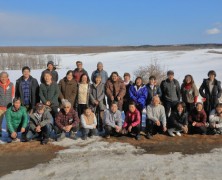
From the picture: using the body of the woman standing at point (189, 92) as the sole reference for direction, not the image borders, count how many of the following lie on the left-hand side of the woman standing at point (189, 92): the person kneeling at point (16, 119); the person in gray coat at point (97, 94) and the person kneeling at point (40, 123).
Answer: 0

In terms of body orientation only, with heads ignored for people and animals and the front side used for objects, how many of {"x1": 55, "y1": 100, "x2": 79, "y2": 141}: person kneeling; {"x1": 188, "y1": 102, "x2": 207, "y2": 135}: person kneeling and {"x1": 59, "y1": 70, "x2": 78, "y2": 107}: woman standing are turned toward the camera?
3

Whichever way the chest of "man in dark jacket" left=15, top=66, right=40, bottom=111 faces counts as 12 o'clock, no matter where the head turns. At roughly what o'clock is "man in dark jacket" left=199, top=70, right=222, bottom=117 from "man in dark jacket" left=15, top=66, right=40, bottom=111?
"man in dark jacket" left=199, top=70, right=222, bottom=117 is roughly at 9 o'clock from "man in dark jacket" left=15, top=66, right=40, bottom=111.

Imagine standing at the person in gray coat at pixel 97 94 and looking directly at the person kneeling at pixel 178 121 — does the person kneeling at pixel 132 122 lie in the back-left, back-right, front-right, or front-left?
front-right

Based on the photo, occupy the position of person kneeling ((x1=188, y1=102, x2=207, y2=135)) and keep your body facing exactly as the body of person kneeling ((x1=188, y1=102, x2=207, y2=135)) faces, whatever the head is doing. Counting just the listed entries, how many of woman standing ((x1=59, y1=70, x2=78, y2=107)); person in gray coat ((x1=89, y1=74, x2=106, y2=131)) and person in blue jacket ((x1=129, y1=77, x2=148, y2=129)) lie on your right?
3

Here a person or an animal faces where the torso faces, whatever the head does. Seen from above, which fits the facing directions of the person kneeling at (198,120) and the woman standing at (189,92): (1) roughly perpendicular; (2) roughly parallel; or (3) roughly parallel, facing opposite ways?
roughly parallel

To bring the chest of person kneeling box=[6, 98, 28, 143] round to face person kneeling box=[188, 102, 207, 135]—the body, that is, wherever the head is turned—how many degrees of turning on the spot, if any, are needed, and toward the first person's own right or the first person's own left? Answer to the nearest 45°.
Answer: approximately 90° to the first person's own left

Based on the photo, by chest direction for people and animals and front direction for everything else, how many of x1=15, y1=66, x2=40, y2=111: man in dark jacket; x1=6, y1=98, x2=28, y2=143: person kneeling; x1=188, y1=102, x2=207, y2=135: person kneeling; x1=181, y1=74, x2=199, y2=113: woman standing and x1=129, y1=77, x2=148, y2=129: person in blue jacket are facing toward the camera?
5

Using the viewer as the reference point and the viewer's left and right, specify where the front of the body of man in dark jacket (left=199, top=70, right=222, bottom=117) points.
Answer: facing the viewer

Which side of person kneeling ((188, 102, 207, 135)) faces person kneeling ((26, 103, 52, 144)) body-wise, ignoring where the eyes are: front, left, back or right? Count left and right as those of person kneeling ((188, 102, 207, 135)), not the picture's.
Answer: right

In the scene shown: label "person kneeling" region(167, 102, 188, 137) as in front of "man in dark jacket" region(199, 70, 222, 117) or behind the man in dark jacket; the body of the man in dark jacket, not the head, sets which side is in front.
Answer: in front

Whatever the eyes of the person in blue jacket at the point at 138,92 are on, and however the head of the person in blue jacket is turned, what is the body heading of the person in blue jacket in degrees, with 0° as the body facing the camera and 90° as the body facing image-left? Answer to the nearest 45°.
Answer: approximately 0°

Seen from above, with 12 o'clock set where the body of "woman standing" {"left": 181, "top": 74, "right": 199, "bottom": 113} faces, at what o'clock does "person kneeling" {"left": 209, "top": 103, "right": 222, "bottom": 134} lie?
The person kneeling is roughly at 10 o'clock from the woman standing.

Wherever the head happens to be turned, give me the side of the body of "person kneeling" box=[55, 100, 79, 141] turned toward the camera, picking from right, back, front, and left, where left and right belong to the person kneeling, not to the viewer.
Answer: front

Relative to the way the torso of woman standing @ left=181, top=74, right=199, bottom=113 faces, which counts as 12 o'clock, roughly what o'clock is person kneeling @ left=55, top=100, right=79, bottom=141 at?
The person kneeling is roughly at 2 o'clock from the woman standing.

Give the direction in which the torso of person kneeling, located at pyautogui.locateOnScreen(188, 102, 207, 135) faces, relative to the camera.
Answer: toward the camera

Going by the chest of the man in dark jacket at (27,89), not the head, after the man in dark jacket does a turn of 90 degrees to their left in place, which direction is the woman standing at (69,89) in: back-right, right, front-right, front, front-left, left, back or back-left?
front

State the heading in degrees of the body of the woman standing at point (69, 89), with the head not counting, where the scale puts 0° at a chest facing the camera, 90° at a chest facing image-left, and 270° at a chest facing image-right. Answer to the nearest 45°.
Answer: approximately 0°
